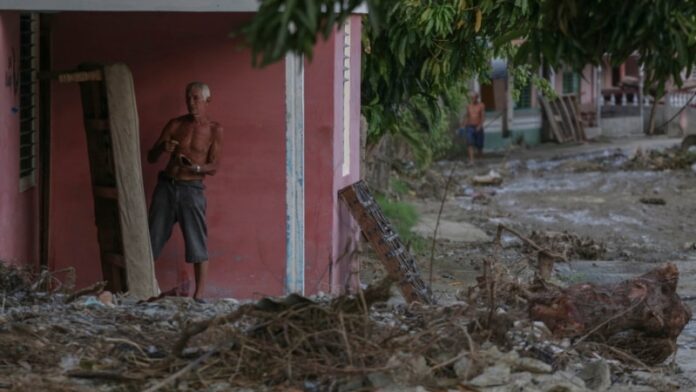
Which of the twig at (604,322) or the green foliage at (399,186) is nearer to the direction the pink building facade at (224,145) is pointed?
the twig

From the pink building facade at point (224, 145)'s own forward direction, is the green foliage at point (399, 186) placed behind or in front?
behind

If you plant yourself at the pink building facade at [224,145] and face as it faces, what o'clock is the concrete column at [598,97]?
The concrete column is roughly at 7 o'clock from the pink building facade.

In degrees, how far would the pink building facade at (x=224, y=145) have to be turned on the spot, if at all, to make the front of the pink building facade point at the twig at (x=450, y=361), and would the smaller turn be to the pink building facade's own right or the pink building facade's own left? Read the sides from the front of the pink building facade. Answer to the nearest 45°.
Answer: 0° — it already faces it

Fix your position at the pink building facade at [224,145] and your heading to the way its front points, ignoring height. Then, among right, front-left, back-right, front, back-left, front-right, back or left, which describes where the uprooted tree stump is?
front-left

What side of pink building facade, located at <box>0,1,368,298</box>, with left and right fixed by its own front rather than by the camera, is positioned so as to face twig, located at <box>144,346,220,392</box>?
front

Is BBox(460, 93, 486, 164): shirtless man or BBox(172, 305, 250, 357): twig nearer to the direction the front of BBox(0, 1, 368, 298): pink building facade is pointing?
the twig

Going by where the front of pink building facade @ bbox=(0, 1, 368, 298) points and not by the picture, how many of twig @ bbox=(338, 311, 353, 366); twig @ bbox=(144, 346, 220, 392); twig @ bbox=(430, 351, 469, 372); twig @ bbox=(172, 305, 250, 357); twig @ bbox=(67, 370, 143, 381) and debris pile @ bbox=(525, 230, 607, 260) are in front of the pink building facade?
5

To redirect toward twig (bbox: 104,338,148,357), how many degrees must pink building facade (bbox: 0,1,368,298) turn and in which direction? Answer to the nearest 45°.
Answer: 0° — it already faces it

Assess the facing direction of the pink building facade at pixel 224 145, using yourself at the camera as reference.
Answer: facing the viewer

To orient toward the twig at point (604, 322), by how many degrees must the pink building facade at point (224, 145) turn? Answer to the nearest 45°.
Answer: approximately 45° to its left

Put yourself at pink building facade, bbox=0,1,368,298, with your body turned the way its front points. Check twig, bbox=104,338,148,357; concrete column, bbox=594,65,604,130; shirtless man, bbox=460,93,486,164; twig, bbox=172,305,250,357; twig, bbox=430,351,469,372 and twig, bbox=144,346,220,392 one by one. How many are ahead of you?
4

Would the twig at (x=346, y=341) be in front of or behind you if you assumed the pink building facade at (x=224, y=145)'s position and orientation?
in front

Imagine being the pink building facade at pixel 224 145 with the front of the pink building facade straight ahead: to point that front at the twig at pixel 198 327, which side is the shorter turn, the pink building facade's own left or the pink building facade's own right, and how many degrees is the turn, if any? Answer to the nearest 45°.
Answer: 0° — it already faces it

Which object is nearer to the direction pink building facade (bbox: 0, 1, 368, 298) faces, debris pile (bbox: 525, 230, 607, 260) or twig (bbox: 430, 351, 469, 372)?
the twig

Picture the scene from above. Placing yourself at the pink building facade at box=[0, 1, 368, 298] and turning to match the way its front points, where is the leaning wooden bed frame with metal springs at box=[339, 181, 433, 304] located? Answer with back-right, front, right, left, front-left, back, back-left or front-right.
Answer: left
